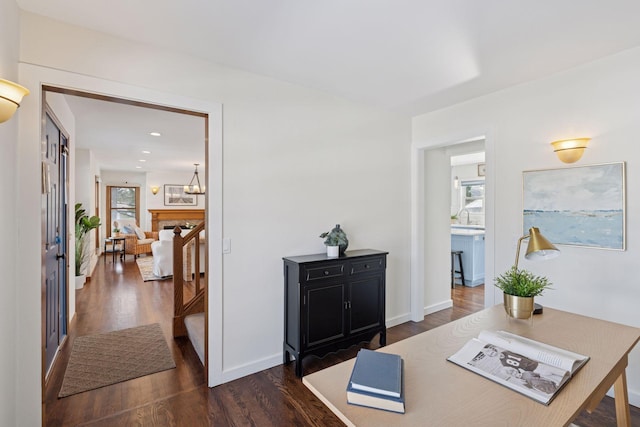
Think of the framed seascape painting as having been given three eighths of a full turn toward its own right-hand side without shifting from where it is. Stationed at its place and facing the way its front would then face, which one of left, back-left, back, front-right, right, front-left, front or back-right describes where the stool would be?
front-left

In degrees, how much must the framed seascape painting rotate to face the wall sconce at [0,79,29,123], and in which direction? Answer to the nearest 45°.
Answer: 0° — it already faces it

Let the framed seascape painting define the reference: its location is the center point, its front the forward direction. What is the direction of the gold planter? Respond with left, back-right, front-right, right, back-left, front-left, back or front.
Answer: front-left

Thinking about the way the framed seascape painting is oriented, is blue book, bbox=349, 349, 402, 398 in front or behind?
in front

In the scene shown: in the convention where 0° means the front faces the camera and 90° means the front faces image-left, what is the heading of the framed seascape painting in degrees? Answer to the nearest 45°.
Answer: approximately 45°

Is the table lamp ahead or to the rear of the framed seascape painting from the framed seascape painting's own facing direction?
ahead

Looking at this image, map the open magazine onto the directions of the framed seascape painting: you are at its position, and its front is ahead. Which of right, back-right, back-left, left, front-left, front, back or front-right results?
front-left
